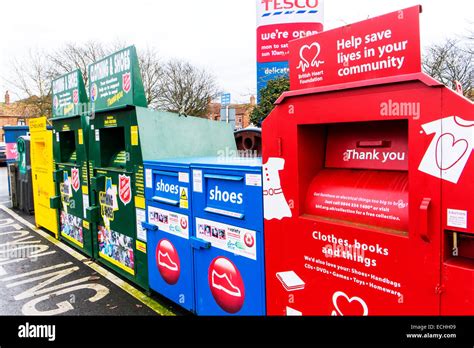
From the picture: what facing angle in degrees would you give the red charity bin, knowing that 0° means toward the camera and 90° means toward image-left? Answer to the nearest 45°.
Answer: approximately 45°

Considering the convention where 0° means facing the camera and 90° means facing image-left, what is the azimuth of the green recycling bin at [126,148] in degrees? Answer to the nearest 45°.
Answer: approximately 45°

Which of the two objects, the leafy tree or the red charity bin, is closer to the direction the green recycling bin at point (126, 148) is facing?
the red charity bin

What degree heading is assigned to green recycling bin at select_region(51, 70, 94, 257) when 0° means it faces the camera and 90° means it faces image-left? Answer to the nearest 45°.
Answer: approximately 45°

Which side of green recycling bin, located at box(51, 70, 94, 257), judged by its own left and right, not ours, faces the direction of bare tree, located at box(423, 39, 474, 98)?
back

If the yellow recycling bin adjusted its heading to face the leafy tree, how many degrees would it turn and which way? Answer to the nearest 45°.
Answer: approximately 180°

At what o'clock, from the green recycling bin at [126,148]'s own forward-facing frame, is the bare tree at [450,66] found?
The bare tree is roughly at 6 o'clock from the green recycling bin.

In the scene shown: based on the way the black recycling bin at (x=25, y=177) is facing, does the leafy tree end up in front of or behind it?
behind

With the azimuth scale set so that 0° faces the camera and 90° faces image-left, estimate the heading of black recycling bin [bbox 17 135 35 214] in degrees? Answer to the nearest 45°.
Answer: approximately 45°

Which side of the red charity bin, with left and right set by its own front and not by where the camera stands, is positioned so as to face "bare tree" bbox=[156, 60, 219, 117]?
right

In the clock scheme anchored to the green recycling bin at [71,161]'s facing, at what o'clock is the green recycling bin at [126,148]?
the green recycling bin at [126,148] is roughly at 10 o'clock from the green recycling bin at [71,161].

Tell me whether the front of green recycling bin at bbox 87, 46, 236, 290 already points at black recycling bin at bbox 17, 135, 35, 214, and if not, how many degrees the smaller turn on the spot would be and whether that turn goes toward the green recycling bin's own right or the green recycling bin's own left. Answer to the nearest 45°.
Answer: approximately 90° to the green recycling bin's own right

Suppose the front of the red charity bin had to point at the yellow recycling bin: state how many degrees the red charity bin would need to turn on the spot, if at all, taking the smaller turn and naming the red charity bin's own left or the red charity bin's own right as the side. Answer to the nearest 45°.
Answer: approximately 90° to the red charity bin's own right
